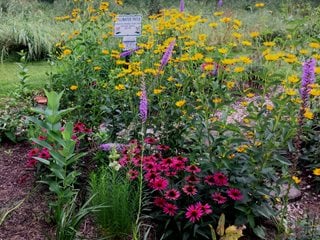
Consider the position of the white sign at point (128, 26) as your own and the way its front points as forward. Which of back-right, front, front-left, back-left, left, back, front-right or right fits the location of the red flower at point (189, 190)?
front

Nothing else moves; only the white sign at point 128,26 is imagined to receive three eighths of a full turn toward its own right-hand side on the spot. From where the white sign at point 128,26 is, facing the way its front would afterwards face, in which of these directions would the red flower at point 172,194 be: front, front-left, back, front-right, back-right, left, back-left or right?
back-left

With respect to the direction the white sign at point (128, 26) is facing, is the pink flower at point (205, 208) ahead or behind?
ahead

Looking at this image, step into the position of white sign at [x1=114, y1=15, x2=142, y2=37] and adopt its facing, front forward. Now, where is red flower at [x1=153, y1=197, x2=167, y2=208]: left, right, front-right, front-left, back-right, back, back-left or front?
front

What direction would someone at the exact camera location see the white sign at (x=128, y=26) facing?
facing the viewer

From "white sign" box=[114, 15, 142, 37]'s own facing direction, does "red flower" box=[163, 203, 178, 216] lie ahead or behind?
ahead

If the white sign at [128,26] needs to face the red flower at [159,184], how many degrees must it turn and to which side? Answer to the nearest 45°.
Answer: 0° — it already faces it

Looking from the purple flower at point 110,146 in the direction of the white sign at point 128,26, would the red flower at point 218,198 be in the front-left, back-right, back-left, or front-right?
back-right

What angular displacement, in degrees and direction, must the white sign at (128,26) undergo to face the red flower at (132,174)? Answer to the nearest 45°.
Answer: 0° — it already faces it

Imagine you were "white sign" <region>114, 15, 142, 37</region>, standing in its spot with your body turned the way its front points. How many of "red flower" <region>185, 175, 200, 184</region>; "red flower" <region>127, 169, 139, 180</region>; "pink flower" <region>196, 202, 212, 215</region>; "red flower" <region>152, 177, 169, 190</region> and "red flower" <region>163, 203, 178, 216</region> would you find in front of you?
5

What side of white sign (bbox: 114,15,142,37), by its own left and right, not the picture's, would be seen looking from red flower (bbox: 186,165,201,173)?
front

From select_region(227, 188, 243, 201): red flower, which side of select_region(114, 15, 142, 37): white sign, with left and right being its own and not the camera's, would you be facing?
front

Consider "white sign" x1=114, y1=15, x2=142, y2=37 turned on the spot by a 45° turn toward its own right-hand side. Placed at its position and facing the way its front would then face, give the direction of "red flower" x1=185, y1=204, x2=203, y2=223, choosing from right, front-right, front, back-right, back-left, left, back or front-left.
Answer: front-left

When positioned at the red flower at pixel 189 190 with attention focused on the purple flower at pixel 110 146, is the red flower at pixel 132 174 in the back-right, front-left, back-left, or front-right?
front-left

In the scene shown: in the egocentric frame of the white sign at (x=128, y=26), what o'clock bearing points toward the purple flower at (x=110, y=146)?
The purple flower is roughly at 12 o'clock from the white sign.
